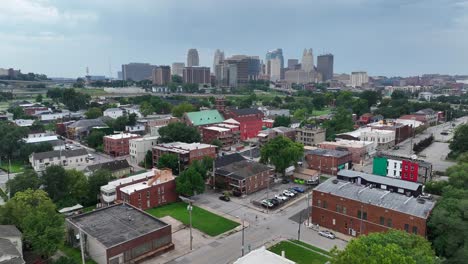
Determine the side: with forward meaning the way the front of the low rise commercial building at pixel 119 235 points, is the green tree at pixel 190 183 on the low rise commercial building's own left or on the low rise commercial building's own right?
on the low rise commercial building's own left

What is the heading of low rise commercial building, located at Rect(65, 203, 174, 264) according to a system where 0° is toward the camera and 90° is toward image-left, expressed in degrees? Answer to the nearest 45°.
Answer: approximately 315°
